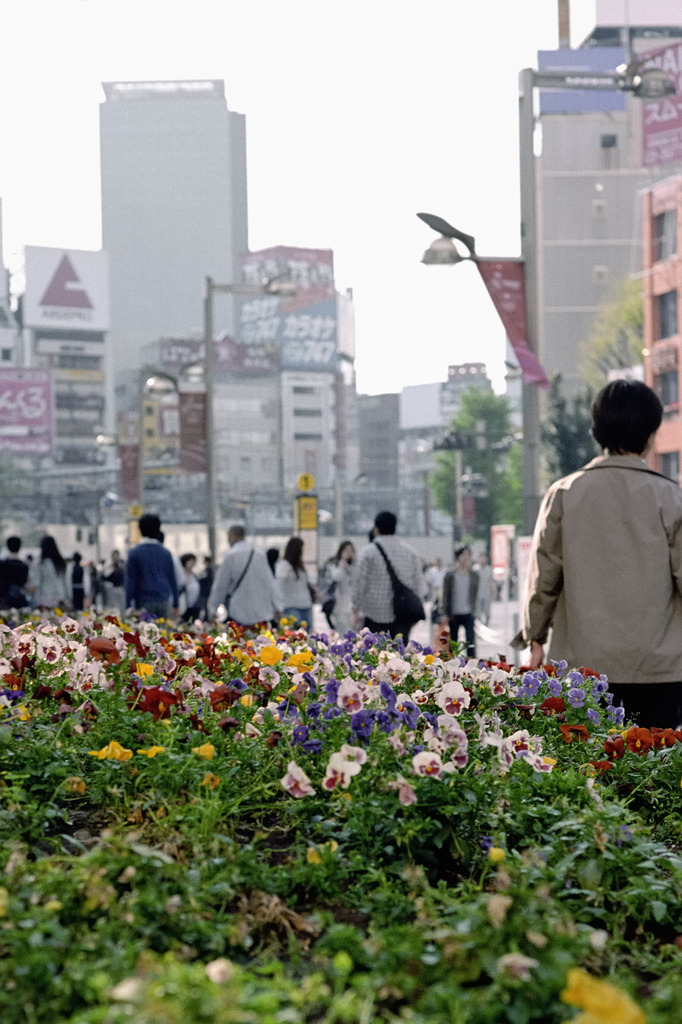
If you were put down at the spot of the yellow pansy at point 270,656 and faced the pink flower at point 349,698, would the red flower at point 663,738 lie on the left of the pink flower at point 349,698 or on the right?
left

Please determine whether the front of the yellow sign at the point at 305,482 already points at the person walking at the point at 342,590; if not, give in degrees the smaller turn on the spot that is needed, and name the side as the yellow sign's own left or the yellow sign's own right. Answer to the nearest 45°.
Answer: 0° — it already faces them

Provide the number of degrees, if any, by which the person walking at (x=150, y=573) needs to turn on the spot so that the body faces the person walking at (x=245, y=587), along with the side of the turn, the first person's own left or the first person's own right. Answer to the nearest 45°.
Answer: approximately 90° to the first person's own right

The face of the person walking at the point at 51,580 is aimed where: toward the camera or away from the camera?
away from the camera

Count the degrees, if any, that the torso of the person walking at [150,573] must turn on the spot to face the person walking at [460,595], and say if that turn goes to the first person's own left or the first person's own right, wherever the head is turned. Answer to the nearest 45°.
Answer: approximately 45° to the first person's own right

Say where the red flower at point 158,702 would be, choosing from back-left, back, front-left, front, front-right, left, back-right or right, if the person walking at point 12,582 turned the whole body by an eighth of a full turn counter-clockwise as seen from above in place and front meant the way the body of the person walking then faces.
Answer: back-left

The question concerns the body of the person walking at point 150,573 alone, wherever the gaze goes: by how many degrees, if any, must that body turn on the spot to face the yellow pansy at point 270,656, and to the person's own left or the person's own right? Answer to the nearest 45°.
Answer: approximately 180°

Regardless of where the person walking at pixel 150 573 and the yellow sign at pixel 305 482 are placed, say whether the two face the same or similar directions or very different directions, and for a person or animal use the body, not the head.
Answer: very different directions

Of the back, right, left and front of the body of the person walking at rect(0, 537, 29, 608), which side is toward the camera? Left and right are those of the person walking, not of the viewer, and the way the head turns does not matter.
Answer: back

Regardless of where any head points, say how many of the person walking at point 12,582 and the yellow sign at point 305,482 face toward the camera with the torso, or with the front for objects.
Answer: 1

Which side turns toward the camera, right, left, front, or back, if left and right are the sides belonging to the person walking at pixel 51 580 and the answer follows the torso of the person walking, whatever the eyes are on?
back

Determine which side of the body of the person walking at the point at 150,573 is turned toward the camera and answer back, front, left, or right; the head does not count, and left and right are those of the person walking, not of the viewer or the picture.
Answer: back
